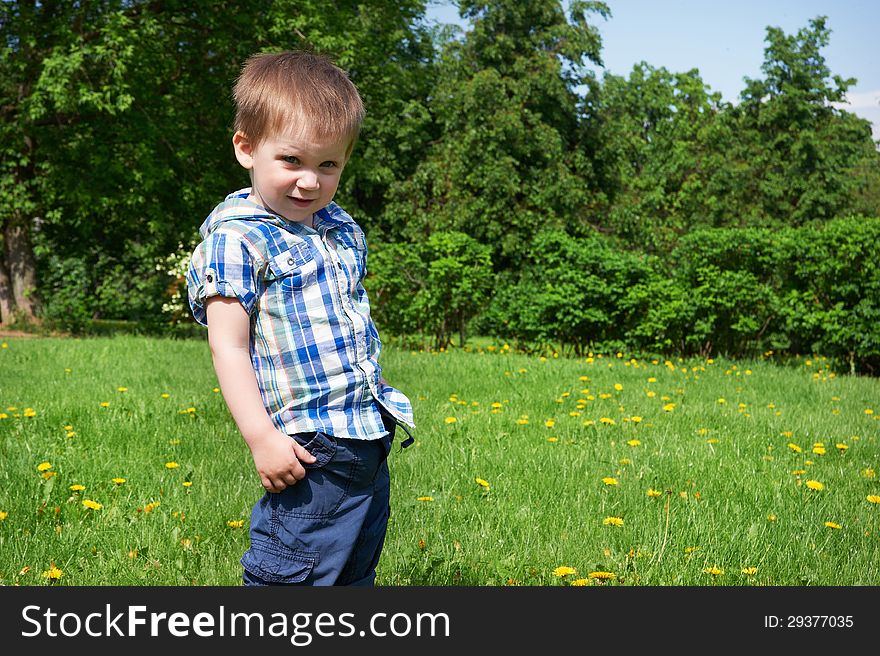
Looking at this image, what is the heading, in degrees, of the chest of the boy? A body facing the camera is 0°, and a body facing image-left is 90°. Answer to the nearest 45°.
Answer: approximately 315°

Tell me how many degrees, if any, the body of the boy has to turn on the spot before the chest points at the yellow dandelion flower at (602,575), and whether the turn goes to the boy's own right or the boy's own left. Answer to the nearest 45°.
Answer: approximately 90° to the boy's own left

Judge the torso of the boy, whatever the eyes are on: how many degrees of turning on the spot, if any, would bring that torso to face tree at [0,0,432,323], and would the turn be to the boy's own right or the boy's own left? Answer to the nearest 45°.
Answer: approximately 135° to the boy's own left

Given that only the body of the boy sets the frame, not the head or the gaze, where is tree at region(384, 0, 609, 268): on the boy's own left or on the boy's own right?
on the boy's own left

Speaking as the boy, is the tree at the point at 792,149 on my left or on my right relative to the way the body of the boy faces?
on my left
